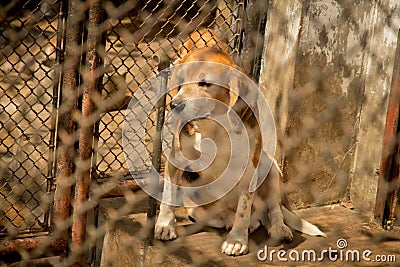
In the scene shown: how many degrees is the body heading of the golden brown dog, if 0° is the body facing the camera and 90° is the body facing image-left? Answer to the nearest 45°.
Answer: approximately 45°

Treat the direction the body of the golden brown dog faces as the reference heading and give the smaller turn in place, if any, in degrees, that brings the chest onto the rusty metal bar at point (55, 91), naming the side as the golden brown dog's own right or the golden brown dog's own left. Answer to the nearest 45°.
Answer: approximately 45° to the golden brown dog's own right

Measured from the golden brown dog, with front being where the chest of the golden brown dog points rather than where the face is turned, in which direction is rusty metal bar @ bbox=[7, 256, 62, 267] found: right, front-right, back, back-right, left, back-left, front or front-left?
front-right

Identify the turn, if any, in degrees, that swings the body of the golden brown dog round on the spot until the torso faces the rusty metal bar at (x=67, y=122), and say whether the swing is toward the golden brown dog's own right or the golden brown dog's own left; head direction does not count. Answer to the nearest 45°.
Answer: approximately 45° to the golden brown dog's own right

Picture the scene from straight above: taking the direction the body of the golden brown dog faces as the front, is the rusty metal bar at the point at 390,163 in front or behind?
behind
